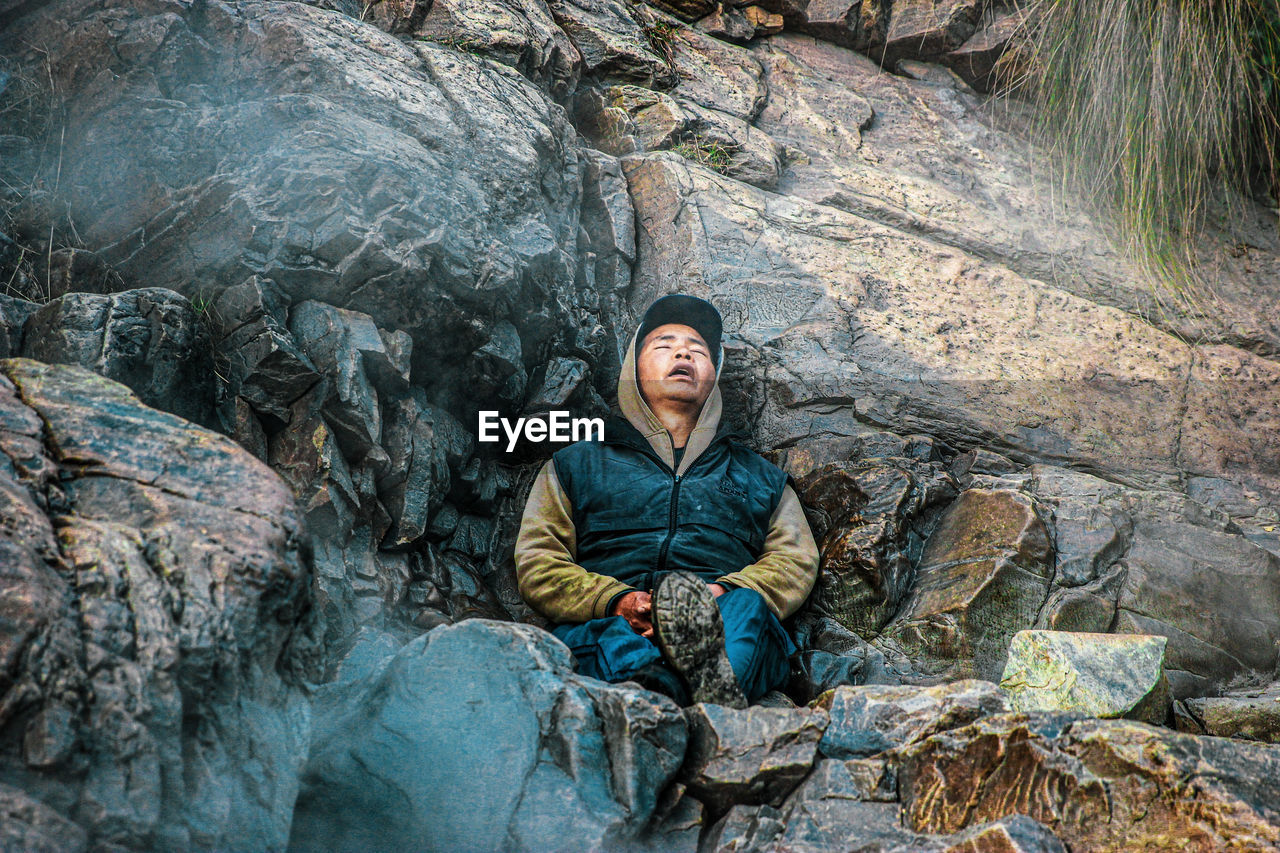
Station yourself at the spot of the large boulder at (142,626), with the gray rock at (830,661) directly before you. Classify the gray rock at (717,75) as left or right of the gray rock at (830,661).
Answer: left

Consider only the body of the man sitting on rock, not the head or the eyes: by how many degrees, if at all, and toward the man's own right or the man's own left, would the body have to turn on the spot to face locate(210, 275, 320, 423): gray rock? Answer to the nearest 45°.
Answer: approximately 90° to the man's own right

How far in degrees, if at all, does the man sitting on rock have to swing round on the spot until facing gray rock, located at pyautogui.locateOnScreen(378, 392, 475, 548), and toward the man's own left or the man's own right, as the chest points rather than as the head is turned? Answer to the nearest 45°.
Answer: approximately 90° to the man's own right

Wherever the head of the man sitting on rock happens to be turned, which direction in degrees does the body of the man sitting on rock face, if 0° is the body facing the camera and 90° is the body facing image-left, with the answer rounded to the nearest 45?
approximately 0°

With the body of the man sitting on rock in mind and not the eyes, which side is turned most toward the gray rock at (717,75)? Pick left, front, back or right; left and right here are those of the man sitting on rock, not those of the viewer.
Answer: back

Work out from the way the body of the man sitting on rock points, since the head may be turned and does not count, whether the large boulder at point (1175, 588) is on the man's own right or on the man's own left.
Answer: on the man's own left

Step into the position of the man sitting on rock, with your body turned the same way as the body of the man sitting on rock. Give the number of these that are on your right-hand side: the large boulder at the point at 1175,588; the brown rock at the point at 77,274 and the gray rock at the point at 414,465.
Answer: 2

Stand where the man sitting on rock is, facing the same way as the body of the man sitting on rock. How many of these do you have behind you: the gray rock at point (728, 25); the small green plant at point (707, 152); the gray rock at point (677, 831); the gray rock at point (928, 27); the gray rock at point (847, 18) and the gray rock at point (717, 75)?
5

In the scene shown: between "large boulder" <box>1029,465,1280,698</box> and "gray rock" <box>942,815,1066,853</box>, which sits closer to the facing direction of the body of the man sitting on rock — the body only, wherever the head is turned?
the gray rock

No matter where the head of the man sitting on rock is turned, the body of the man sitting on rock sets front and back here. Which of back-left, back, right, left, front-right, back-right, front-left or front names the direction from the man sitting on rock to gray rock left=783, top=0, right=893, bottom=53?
back

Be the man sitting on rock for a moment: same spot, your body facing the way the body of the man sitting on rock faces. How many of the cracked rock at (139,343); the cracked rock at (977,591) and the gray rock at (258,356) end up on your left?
1

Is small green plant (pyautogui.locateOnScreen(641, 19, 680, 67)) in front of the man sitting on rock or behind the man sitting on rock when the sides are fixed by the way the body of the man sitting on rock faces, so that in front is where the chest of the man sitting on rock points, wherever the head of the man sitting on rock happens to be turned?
behind
